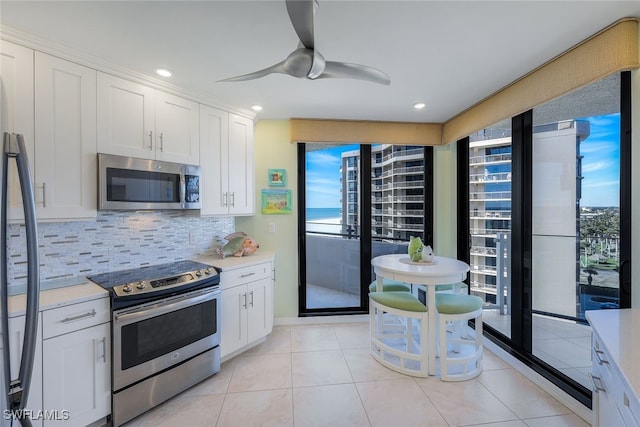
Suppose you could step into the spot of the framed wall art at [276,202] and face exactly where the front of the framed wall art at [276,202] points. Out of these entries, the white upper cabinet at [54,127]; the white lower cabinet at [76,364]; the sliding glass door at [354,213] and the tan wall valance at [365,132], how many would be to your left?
2

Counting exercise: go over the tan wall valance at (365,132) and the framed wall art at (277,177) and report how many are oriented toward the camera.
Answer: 2

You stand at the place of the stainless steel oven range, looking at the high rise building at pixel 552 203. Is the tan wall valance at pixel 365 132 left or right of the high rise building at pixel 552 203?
left

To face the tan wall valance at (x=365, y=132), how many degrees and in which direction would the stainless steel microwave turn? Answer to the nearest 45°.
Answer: approximately 45° to its left

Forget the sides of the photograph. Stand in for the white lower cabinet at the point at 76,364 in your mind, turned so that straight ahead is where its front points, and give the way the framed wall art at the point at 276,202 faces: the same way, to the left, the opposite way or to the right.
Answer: to the right

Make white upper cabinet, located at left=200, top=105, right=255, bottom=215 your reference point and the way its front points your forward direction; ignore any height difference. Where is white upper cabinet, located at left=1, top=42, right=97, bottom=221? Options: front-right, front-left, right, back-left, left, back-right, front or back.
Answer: right

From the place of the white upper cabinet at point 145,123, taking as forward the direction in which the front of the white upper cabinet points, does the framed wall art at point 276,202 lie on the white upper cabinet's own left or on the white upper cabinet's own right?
on the white upper cabinet's own left

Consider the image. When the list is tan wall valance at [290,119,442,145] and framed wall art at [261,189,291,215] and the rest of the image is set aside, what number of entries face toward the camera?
2

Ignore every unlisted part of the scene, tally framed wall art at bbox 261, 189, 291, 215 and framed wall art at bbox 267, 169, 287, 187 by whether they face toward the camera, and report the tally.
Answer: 2

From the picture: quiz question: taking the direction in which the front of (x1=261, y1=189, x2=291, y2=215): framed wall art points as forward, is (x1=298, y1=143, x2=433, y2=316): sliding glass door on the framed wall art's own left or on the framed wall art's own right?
on the framed wall art's own left
